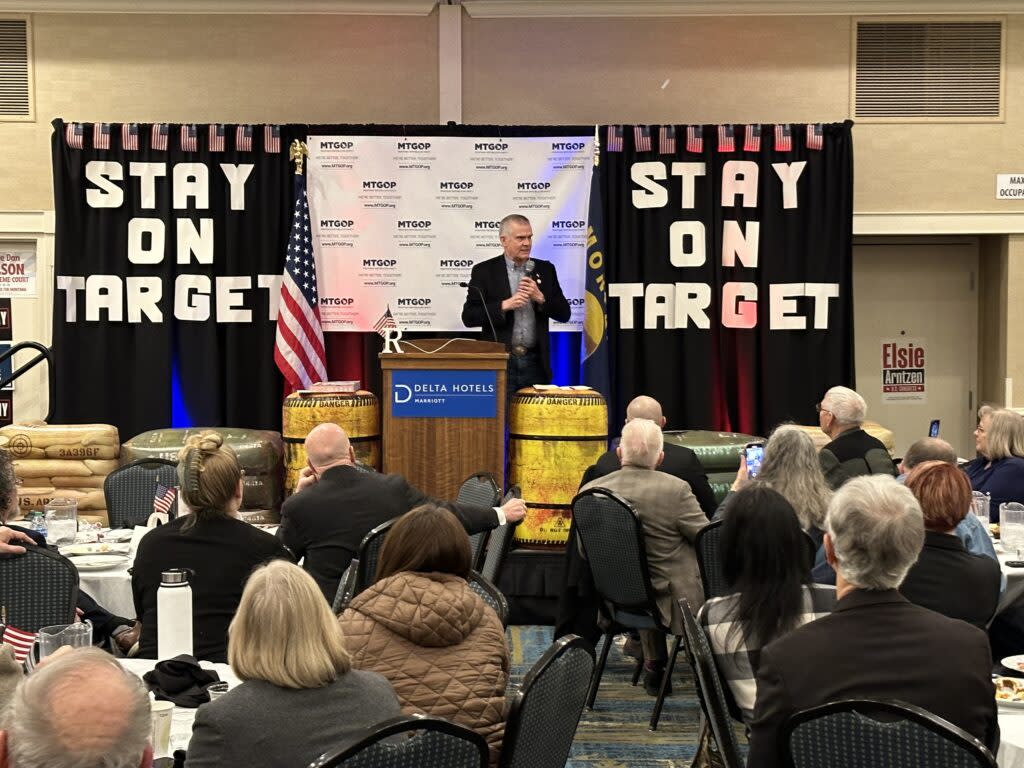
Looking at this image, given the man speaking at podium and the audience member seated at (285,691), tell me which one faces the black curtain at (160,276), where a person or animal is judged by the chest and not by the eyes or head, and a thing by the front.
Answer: the audience member seated

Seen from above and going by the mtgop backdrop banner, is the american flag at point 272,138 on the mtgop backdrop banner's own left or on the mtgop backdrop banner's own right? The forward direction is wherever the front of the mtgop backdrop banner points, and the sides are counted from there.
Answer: on the mtgop backdrop banner's own right

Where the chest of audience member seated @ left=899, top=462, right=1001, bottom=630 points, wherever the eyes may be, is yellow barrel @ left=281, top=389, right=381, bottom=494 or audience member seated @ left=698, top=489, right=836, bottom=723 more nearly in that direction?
the yellow barrel

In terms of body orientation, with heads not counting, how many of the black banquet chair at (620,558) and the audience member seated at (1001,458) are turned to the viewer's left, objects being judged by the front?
1

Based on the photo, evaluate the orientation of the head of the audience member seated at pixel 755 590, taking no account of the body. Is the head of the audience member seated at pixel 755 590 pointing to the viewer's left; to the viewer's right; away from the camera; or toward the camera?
away from the camera

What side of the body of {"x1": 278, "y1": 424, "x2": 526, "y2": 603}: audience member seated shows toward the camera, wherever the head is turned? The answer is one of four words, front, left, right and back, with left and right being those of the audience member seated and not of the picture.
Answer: back

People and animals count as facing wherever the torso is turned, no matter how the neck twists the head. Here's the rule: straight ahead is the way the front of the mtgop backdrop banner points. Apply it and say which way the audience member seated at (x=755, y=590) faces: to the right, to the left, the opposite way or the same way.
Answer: the opposite way
